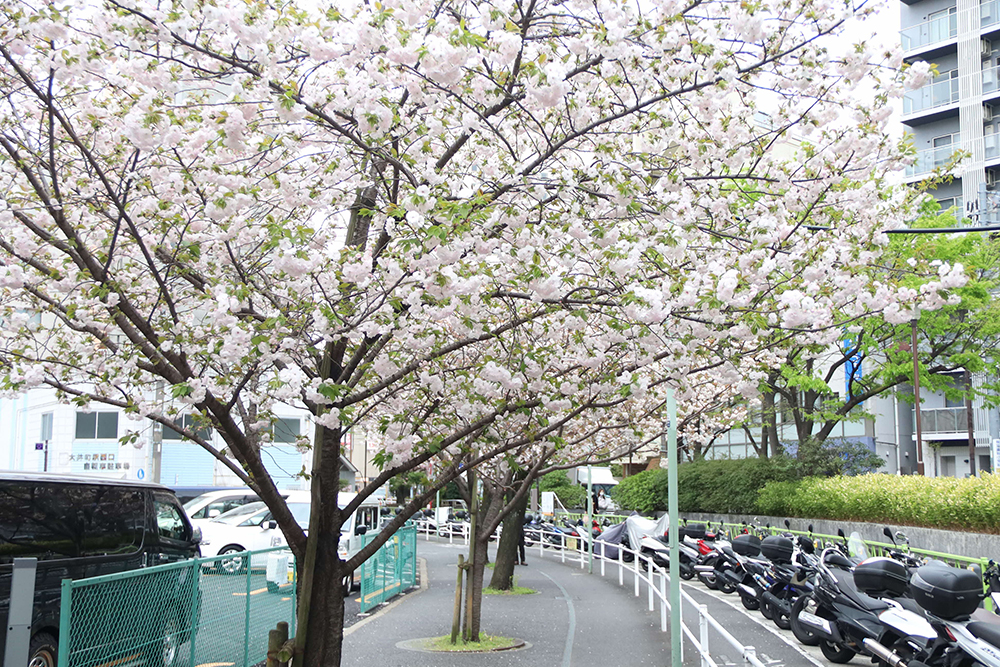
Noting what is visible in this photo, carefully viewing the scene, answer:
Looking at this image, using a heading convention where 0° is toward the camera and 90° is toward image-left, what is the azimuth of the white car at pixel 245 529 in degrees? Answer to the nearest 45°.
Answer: approximately 45°

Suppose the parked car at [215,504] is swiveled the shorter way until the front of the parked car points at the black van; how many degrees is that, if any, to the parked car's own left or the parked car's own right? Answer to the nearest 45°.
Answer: approximately 45° to the parked car's own left

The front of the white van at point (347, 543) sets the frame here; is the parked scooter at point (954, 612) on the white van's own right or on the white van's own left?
on the white van's own left

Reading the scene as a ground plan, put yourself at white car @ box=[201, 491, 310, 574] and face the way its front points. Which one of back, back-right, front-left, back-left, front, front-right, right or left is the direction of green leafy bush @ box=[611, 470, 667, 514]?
back

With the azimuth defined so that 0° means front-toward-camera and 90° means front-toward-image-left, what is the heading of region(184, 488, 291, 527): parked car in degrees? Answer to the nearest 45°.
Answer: approximately 45°

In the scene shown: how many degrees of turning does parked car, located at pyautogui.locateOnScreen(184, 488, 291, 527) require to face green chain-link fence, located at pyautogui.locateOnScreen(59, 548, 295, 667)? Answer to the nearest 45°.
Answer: approximately 45° to its left

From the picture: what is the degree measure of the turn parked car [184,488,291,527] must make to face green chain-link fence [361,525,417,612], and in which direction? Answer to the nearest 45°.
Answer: approximately 90° to its left

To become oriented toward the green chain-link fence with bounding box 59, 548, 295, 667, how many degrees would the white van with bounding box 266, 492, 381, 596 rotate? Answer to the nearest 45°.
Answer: approximately 45° to its left

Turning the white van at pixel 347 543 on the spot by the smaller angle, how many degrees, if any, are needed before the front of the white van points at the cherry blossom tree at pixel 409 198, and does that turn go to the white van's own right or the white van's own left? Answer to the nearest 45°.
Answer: approximately 45° to the white van's own left

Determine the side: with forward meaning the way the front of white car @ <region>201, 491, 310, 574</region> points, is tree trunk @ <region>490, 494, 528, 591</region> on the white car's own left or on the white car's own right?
on the white car's own left
